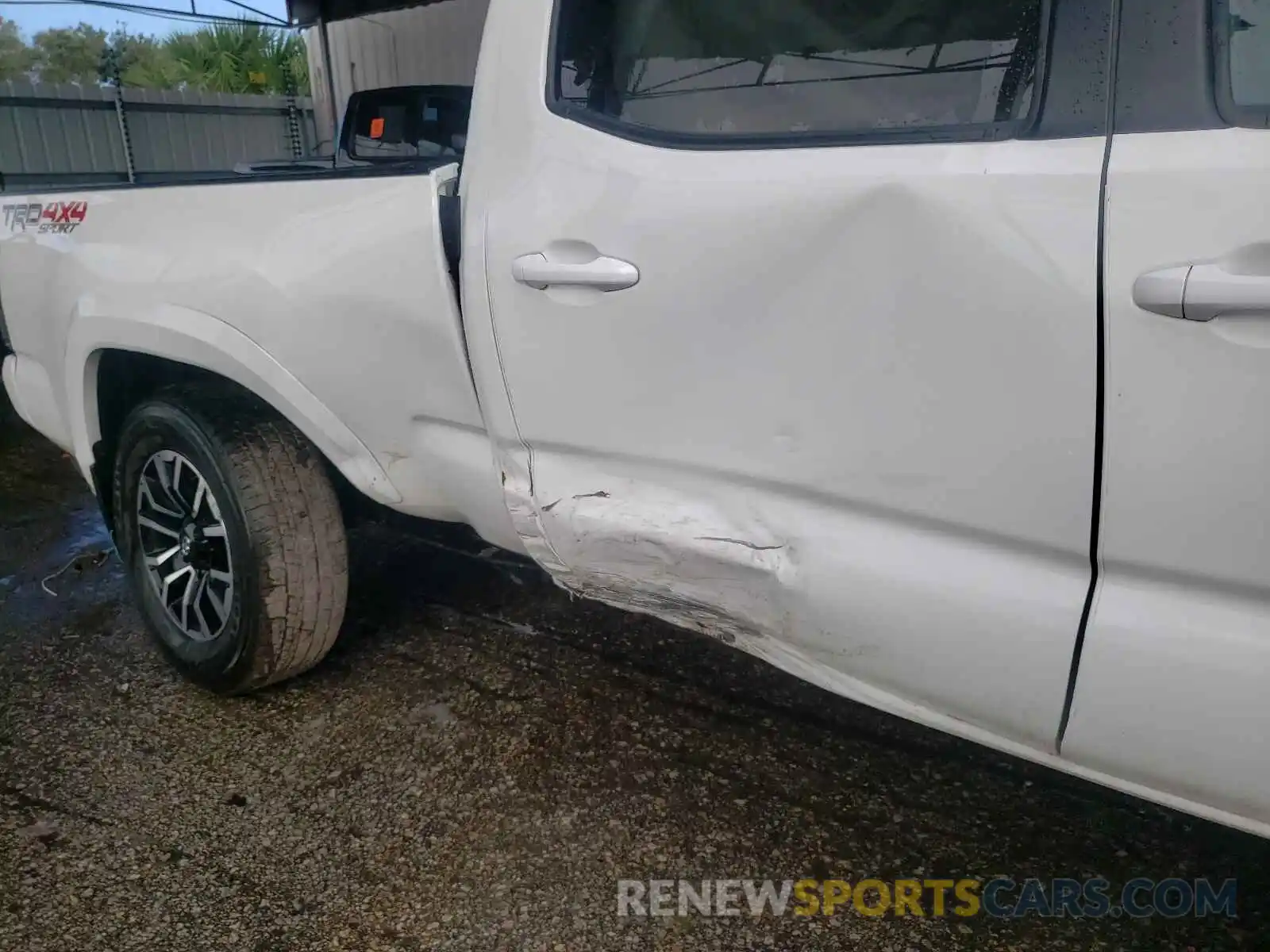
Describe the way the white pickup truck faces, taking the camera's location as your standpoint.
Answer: facing the viewer and to the right of the viewer

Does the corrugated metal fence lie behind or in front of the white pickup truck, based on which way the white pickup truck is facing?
behind

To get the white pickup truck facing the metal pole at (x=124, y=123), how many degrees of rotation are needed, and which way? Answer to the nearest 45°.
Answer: approximately 180°

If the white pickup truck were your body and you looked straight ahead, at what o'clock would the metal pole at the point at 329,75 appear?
The metal pole is roughly at 7 o'clock from the white pickup truck.
